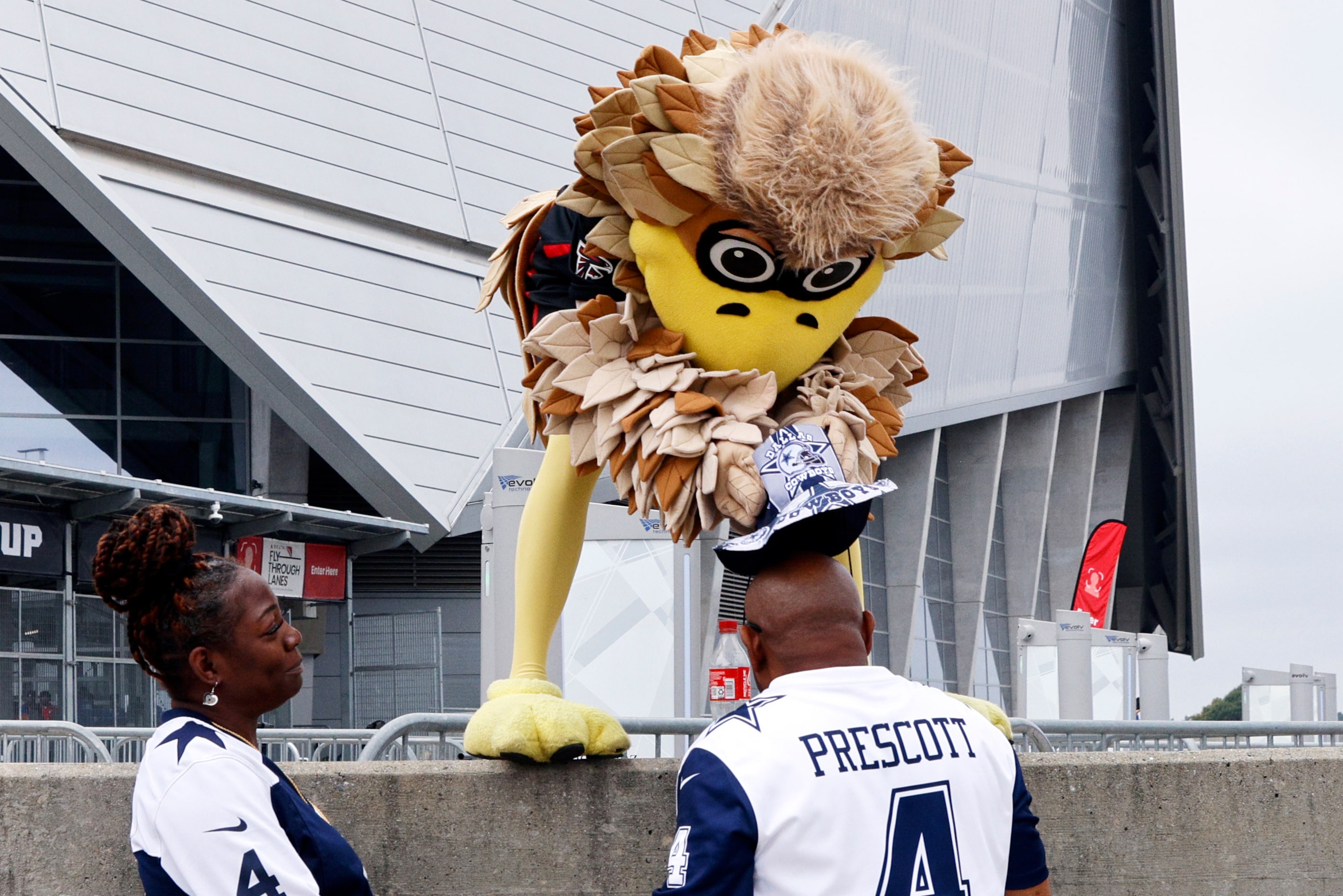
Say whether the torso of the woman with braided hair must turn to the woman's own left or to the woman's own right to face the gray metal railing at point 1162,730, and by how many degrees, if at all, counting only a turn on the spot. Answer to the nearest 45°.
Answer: approximately 45° to the woman's own left

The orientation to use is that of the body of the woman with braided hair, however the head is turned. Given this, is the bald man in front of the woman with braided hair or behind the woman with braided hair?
in front

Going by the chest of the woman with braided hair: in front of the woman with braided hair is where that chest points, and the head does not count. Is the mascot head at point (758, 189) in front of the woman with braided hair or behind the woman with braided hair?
in front

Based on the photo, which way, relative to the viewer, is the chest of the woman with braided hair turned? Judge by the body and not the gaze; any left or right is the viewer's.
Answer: facing to the right of the viewer

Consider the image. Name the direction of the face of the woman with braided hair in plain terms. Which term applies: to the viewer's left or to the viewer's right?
to the viewer's right

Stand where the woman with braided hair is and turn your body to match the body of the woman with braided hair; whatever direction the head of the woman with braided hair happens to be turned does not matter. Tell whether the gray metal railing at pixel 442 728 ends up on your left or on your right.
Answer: on your left

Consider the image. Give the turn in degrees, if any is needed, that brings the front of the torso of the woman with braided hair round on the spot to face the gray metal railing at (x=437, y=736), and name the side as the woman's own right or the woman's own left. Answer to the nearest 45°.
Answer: approximately 90° to the woman's own left
